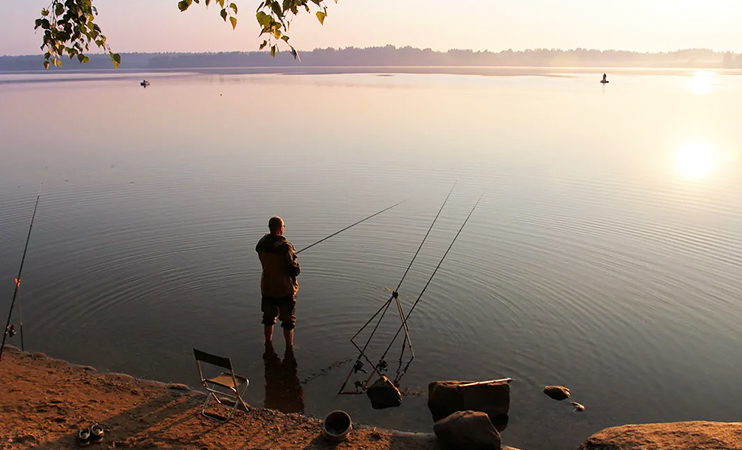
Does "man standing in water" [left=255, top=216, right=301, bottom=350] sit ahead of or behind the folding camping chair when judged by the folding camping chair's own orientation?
ahead

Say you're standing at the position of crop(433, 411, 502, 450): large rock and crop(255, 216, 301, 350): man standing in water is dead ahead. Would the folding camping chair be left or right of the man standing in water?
left

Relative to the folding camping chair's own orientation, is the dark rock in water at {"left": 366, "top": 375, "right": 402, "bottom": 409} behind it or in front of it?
in front

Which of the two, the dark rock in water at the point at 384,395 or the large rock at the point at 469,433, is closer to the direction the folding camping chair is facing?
the dark rock in water

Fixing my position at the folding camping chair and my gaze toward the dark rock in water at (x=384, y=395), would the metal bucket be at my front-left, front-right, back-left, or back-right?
front-right

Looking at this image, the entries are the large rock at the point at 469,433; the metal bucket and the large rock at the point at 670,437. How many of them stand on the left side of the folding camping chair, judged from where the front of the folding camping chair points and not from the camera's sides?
0

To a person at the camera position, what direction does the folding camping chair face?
facing away from the viewer and to the right of the viewer

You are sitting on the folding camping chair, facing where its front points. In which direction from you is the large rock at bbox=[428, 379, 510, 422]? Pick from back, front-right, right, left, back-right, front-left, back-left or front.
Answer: front-right

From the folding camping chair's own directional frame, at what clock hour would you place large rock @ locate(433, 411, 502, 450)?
The large rock is roughly at 2 o'clock from the folding camping chair.

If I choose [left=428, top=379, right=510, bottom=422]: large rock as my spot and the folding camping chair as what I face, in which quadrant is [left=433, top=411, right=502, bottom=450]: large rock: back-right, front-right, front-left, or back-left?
front-left

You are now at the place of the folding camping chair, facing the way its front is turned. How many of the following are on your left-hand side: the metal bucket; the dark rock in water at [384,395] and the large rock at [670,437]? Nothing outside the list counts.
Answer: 0
